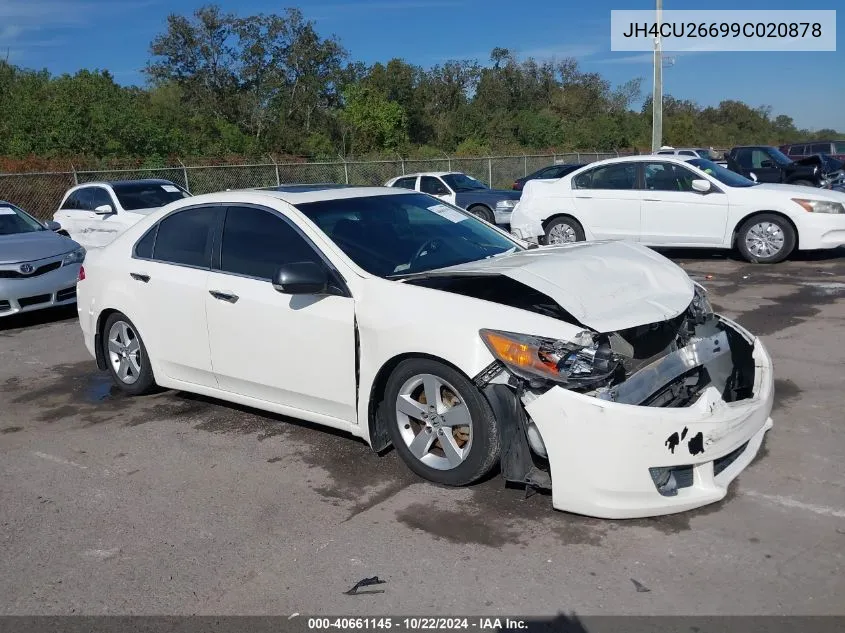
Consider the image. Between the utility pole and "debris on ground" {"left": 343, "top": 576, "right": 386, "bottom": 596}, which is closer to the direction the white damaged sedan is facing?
the debris on ground

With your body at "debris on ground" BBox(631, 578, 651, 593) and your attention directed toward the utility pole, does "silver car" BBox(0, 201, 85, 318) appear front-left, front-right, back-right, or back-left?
front-left

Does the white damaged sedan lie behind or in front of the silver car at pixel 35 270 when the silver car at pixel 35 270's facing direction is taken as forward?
in front

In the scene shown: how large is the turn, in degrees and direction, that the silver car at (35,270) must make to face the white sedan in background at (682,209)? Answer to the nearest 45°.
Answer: approximately 45° to its left

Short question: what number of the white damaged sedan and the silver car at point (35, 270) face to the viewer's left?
0

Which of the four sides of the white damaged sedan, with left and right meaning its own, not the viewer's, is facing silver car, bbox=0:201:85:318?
back

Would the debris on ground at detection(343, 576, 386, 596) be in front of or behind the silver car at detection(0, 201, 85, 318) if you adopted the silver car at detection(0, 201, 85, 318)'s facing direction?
in front

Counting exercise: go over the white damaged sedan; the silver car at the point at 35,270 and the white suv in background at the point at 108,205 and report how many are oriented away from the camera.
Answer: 0

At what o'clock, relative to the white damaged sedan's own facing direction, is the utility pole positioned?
The utility pole is roughly at 8 o'clock from the white damaged sedan.

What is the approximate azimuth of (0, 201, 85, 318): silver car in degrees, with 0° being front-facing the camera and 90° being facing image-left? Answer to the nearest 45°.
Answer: approximately 315°

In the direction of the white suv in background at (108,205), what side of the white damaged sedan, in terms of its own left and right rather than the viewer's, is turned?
back

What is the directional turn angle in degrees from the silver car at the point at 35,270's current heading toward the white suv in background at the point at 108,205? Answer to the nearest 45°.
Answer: approximately 135° to its left

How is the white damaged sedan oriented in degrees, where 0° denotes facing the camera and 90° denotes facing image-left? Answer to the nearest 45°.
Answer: approximately 315°
